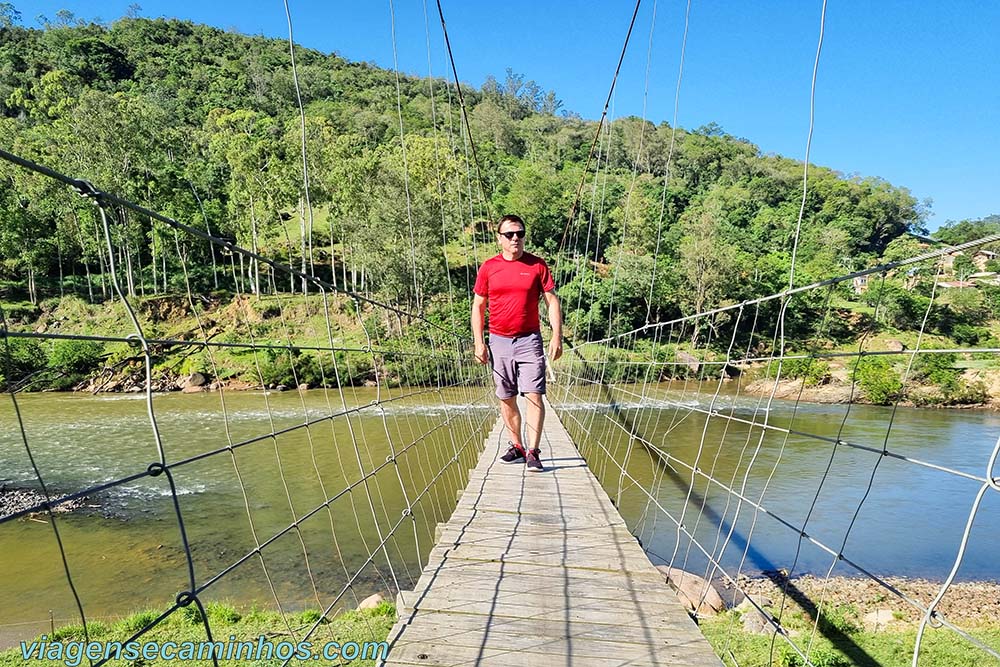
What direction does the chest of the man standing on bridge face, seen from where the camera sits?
toward the camera

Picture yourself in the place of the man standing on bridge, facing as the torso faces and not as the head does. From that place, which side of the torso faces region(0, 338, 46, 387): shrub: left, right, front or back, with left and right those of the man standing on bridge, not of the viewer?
right

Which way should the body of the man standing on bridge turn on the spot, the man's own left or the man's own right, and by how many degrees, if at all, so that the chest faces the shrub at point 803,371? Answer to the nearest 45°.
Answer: approximately 135° to the man's own left

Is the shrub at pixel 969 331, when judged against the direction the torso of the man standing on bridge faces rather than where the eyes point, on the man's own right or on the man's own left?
on the man's own left

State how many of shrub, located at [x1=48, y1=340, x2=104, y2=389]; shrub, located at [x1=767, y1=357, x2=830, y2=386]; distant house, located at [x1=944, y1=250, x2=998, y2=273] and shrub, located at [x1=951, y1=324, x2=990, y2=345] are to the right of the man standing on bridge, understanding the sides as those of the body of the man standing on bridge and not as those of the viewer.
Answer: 1

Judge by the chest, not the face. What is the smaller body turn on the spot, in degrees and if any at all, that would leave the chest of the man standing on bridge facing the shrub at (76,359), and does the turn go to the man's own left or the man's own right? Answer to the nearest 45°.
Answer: approximately 90° to the man's own right
